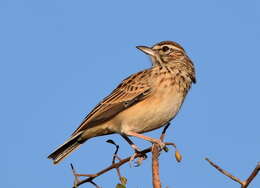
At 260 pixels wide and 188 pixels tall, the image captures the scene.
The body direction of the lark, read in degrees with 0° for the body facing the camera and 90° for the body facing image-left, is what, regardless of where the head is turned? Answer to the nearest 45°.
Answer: approximately 270°
